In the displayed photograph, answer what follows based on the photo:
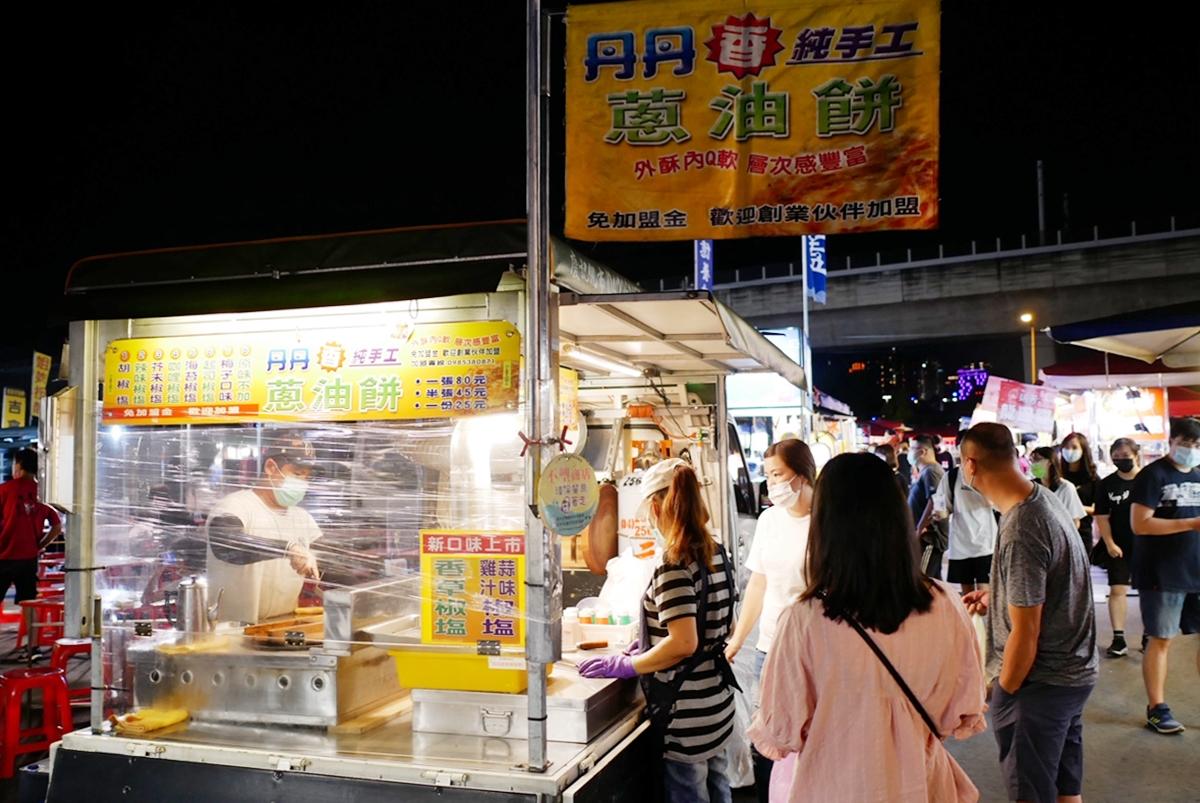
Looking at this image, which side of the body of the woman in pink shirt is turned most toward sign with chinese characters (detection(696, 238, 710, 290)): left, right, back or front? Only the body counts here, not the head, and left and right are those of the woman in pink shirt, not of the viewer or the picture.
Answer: front

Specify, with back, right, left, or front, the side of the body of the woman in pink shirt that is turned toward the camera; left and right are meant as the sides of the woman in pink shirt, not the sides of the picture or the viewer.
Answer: back

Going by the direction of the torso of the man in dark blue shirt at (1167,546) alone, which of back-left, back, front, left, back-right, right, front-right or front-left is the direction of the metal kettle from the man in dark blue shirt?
right

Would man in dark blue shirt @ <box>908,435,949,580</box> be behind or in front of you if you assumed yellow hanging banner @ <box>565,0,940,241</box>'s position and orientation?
behind

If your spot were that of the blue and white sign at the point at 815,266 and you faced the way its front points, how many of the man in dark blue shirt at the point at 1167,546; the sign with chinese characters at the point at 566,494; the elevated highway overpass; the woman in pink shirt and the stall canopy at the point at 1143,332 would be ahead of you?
4

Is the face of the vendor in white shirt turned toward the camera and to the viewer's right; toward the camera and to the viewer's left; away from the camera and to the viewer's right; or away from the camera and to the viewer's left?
toward the camera and to the viewer's right

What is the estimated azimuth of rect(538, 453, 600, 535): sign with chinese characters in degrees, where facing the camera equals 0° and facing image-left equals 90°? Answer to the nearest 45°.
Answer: approximately 0°
